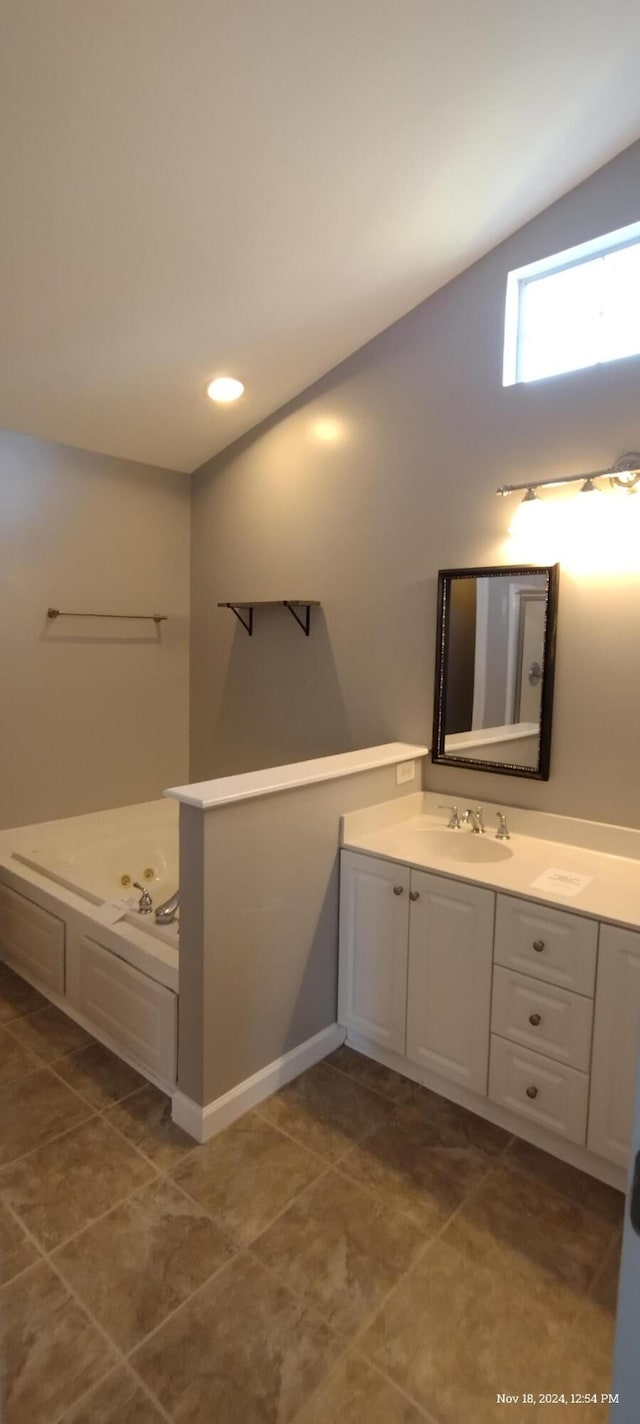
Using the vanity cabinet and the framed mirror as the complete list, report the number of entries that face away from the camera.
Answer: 0

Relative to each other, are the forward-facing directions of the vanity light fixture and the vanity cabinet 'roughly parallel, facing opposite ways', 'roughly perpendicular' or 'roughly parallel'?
roughly parallel

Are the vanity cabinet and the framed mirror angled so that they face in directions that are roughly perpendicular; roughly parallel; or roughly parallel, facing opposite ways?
roughly parallel

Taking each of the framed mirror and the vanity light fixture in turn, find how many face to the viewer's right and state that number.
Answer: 0

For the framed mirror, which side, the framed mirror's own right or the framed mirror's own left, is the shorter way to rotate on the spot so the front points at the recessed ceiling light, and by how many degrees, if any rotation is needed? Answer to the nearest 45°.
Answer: approximately 45° to the framed mirror's own right

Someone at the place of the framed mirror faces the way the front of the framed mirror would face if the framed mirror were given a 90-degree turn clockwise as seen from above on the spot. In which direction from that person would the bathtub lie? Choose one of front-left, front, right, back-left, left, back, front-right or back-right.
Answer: front-left

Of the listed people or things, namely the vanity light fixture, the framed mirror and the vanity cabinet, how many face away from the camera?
0

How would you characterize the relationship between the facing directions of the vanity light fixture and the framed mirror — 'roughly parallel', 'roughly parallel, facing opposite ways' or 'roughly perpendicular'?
roughly parallel

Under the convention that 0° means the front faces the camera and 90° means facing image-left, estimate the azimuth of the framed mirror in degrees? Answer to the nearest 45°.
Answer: approximately 45°

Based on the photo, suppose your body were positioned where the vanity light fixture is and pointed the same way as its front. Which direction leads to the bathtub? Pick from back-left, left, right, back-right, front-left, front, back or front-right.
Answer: front-right
